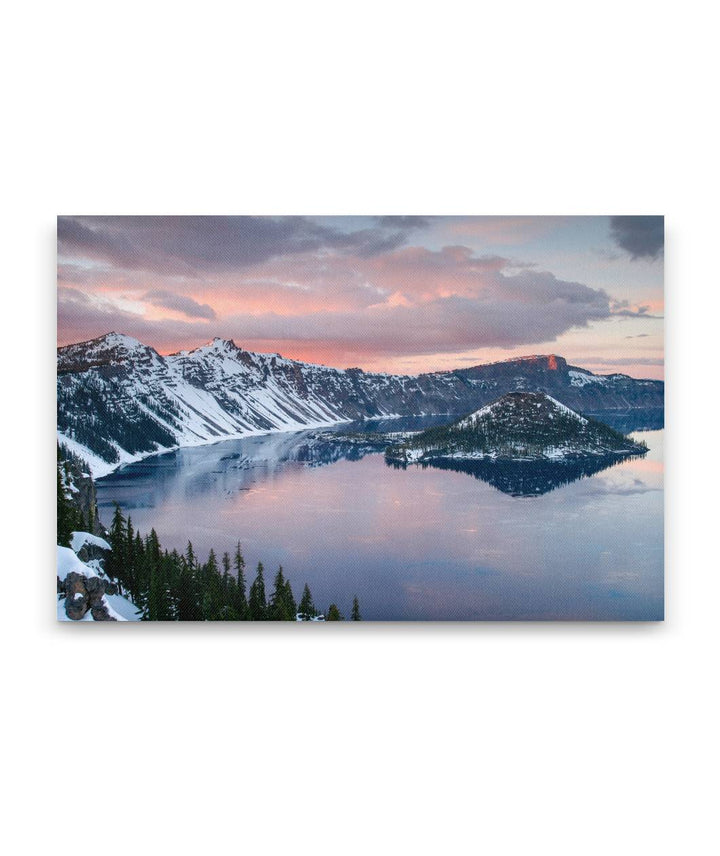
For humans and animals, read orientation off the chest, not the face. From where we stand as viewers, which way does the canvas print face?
facing the viewer
